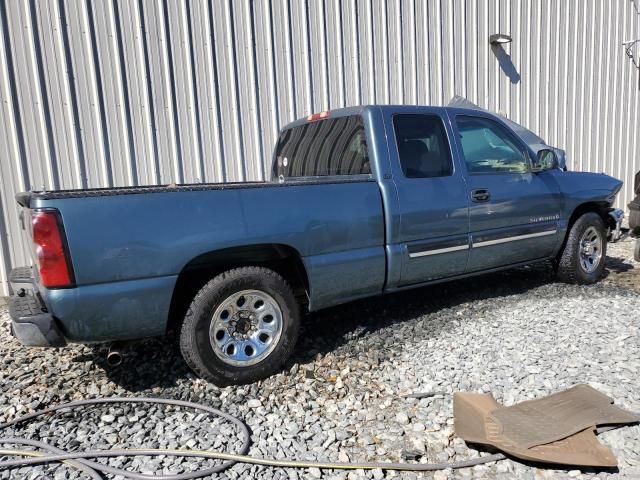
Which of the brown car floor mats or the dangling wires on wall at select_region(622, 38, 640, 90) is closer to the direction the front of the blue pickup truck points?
the dangling wires on wall

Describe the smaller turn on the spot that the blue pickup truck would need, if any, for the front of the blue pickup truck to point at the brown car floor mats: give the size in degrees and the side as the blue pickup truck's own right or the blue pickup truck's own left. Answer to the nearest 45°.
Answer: approximately 90° to the blue pickup truck's own right

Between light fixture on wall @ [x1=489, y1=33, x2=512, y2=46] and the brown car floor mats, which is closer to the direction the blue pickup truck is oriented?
the light fixture on wall

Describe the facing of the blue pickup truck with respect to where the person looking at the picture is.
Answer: facing away from the viewer and to the right of the viewer

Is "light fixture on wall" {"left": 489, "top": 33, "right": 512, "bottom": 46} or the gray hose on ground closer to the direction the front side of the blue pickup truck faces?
the light fixture on wall

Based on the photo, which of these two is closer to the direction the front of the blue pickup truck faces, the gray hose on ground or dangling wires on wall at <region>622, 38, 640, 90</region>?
the dangling wires on wall
